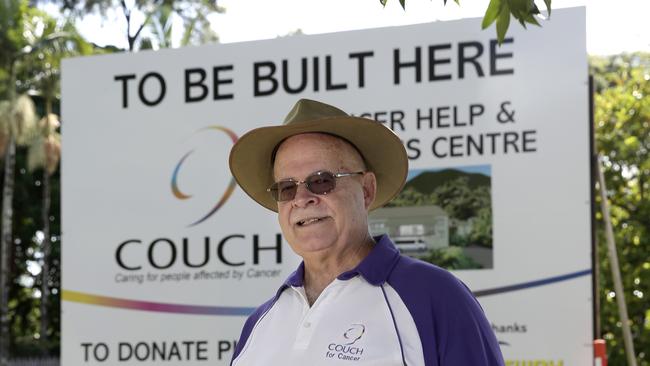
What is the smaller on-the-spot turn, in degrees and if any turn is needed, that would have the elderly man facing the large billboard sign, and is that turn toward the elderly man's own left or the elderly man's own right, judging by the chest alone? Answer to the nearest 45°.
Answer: approximately 135° to the elderly man's own right

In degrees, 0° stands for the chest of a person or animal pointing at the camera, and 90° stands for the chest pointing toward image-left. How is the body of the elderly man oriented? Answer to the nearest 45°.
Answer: approximately 45°

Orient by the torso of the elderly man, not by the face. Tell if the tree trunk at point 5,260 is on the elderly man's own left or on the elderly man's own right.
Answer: on the elderly man's own right
